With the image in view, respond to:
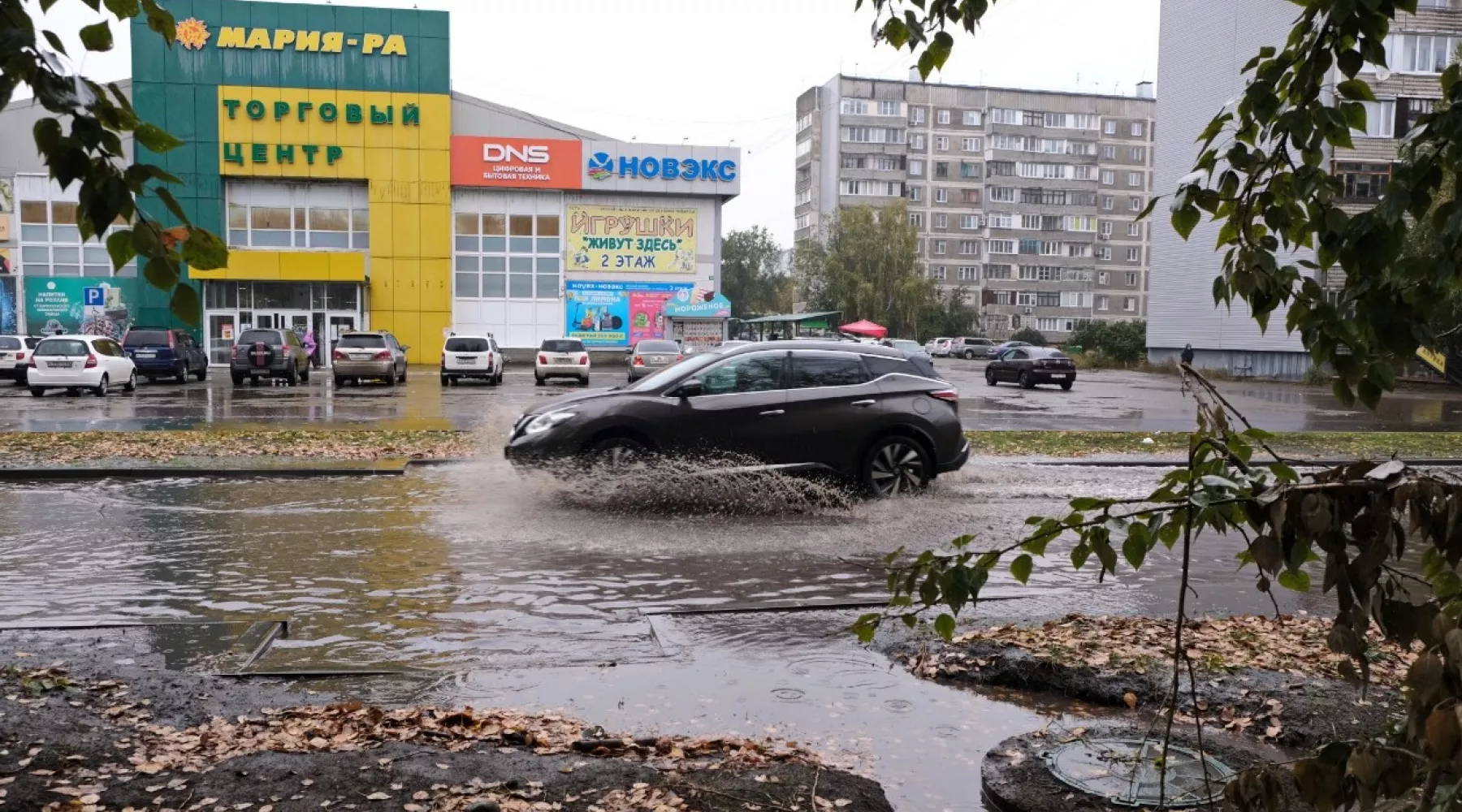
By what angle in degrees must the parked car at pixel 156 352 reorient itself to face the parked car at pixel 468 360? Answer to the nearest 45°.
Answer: approximately 45° to its right

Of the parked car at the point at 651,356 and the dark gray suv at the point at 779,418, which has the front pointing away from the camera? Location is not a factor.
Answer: the parked car

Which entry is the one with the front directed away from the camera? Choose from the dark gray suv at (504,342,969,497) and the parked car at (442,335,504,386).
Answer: the parked car

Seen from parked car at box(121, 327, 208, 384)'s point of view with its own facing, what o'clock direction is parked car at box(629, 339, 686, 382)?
parked car at box(629, 339, 686, 382) is roughly at 2 o'clock from parked car at box(121, 327, 208, 384).

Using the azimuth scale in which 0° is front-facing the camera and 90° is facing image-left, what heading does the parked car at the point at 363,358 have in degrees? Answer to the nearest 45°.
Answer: approximately 180°

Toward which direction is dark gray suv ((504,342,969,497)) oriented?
to the viewer's left

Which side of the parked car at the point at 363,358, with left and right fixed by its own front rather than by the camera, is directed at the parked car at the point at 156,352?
left

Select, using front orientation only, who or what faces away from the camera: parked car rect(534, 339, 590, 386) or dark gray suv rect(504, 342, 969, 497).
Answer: the parked car

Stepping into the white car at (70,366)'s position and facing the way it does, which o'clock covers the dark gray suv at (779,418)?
The dark gray suv is roughly at 4 o'clock from the white car.

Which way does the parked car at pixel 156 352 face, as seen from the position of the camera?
facing away from the viewer and to the right of the viewer

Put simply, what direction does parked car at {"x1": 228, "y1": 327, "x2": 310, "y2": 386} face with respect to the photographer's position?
facing away from the viewer

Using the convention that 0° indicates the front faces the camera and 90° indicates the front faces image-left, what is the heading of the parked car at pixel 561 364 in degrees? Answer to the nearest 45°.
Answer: approximately 180°

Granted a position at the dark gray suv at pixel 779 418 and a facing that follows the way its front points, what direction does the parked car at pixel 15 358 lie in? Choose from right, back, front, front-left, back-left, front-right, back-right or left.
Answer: front-right

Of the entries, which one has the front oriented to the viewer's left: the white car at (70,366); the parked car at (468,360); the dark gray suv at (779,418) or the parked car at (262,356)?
the dark gray suv

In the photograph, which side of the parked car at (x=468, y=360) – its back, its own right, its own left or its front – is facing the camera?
back

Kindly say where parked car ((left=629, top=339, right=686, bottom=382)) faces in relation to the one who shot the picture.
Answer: facing away from the viewer
